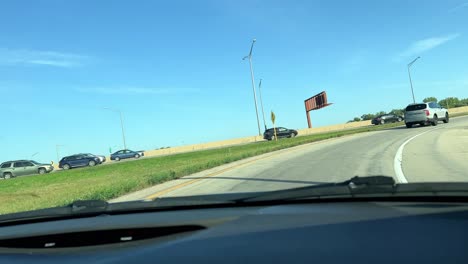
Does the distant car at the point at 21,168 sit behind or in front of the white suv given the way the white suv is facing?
behind

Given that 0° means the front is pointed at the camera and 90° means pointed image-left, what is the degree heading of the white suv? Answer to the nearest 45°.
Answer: approximately 225°
